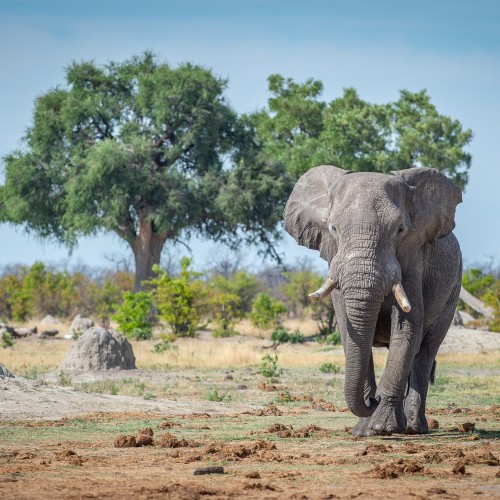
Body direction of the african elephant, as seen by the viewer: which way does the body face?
toward the camera

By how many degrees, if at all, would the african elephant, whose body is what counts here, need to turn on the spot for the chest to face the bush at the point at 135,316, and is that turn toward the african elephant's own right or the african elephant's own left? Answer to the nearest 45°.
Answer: approximately 180°

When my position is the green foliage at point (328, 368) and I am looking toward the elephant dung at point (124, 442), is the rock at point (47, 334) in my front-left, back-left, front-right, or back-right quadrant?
back-right

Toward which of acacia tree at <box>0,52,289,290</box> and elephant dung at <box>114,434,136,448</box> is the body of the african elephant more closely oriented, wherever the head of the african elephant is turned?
the elephant dung

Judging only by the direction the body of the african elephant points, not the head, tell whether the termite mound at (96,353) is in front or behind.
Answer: behind

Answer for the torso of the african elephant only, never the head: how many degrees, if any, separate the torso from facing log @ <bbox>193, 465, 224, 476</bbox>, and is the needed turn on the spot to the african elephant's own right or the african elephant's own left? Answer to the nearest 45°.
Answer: approximately 45° to the african elephant's own right

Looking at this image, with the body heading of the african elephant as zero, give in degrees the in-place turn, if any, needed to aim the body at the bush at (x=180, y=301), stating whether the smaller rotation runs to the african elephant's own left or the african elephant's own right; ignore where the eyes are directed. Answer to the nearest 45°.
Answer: approximately 180°

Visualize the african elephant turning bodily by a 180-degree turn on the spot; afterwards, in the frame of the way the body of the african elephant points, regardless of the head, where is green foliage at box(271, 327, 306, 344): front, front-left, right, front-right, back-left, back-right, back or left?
front

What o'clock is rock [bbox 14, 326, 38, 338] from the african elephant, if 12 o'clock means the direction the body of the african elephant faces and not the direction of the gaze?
The rock is roughly at 5 o'clock from the african elephant.

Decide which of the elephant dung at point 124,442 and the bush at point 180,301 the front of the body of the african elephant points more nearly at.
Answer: the elephant dung

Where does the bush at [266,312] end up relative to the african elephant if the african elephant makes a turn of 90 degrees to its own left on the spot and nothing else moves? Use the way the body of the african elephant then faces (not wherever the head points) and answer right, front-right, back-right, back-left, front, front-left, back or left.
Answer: left

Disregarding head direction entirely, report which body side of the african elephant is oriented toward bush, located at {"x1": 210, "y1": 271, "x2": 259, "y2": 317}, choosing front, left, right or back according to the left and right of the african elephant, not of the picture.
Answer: back

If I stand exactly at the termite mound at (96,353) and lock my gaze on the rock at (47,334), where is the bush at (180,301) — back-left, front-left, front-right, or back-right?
front-right
